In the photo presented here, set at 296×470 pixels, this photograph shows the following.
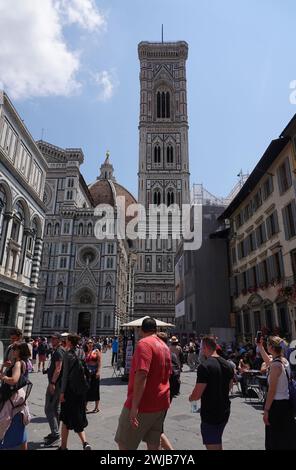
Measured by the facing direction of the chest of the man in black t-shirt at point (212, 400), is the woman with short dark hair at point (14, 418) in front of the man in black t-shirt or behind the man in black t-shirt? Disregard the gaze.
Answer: in front

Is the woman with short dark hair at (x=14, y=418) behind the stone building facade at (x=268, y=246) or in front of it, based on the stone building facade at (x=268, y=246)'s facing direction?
in front

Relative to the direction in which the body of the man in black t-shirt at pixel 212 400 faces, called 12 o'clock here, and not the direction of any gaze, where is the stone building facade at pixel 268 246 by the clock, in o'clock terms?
The stone building facade is roughly at 2 o'clock from the man in black t-shirt.

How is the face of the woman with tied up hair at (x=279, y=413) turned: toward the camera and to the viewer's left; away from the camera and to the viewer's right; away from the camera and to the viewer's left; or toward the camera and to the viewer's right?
away from the camera and to the viewer's left

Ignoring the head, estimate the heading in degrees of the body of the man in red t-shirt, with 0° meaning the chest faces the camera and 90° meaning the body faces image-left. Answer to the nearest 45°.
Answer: approximately 135°

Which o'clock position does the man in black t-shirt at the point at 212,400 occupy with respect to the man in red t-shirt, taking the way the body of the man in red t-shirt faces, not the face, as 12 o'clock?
The man in black t-shirt is roughly at 4 o'clock from the man in red t-shirt.

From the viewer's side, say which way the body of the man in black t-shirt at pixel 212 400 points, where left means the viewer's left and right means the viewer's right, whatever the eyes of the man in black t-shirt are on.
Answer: facing away from the viewer and to the left of the viewer

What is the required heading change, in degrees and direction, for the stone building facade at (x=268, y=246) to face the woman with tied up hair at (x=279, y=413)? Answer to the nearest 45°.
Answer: approximately 45° to its left
